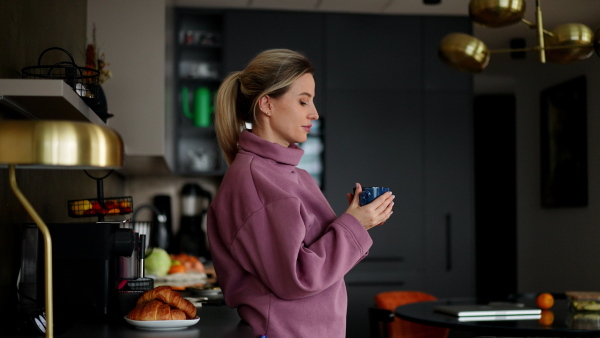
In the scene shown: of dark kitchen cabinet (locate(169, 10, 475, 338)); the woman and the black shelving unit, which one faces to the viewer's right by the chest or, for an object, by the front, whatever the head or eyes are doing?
the woman

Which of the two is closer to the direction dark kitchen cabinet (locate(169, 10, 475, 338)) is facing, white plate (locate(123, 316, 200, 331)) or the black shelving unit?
the white plate

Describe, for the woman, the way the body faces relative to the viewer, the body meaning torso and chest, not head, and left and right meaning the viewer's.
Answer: facing to the right of the viewer

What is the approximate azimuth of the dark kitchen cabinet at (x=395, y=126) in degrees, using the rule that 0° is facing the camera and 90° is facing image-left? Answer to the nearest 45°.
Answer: approximately 0°

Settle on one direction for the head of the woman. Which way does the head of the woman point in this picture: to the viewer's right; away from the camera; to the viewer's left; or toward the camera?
to the viewer's right

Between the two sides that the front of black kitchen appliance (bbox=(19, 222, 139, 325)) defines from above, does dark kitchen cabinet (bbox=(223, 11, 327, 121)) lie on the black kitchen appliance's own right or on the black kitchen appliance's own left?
on the black kitchen appliance's own left

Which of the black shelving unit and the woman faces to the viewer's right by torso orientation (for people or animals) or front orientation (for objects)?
the woman

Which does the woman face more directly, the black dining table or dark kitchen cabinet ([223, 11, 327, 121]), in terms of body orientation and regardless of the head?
the black dining table
